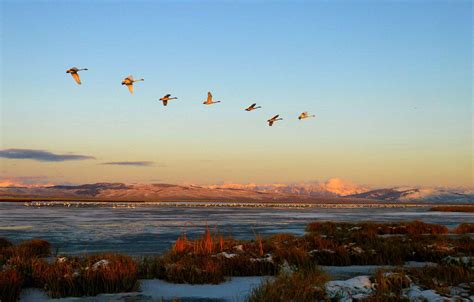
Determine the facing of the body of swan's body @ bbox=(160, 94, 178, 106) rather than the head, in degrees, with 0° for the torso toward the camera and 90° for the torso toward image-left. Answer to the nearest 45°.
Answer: approximately 270°

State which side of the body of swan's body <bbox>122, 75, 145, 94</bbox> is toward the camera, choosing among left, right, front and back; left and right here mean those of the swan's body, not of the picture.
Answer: right

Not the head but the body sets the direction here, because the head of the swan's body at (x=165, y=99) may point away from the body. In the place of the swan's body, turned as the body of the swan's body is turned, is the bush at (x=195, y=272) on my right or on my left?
on my right

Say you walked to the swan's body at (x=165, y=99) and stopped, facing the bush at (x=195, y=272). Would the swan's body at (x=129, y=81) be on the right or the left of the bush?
right

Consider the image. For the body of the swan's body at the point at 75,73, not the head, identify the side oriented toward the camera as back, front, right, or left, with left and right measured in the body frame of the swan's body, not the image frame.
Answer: right

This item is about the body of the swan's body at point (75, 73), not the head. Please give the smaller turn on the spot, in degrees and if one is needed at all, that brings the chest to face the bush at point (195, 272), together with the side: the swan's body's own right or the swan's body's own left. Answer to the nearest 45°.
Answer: approximately 90° to the swan's body's own right
